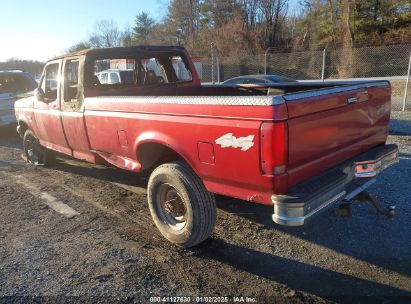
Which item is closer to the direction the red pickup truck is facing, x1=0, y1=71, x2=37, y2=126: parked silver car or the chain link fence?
the parked silver car

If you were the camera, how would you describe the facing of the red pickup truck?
facing away from the viewer and to the left of the viewer

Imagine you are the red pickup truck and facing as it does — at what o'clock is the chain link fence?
The chain link fence is roughly at 2 o'clock from the red pickup truck.

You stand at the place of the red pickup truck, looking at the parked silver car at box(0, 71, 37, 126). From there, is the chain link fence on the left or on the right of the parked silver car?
right
